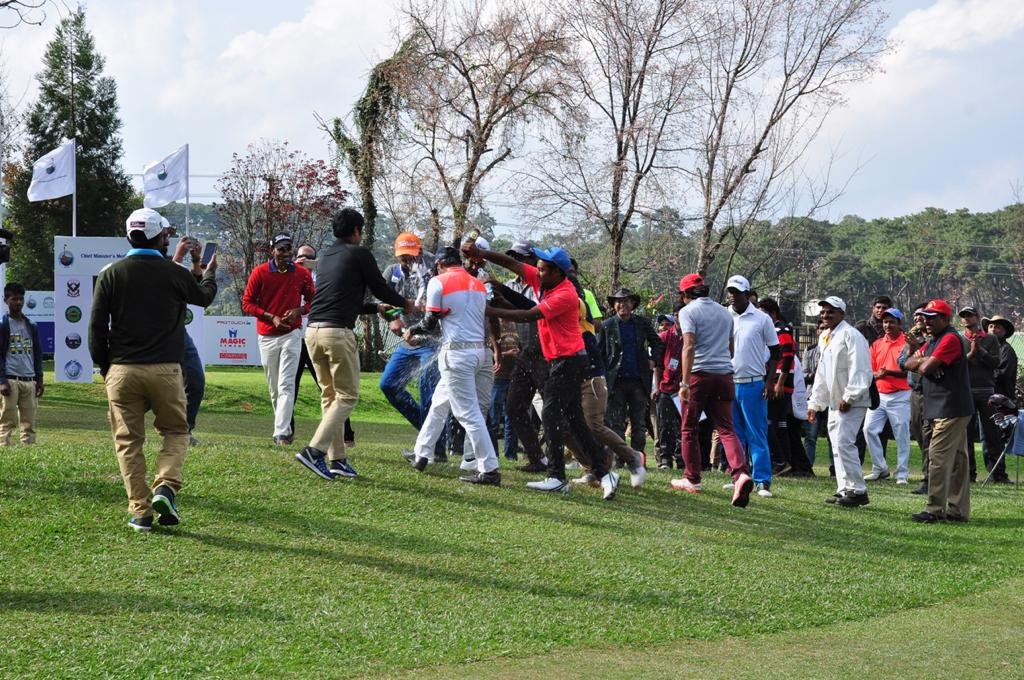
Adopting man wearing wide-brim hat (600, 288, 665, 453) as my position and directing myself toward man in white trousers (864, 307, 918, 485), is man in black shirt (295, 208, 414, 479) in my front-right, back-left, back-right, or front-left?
back-right

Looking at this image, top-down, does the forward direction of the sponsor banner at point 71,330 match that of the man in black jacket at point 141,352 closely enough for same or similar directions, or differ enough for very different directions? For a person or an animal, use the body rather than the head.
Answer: very different directions

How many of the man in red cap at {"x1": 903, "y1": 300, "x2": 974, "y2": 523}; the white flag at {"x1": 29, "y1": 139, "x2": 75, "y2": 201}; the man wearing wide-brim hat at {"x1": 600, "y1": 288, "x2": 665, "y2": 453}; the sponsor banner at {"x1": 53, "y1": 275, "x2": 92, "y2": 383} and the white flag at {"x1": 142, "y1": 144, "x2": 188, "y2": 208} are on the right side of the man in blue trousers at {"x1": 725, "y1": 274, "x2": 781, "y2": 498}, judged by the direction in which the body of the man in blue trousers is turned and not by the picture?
4

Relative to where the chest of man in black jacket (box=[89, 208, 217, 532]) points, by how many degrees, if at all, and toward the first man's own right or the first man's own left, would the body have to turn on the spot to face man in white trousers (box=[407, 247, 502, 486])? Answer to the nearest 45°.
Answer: approximately 45° to the first man's own right

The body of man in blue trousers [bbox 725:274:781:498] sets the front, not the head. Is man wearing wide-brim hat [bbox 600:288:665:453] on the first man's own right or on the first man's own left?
on the first man's own right

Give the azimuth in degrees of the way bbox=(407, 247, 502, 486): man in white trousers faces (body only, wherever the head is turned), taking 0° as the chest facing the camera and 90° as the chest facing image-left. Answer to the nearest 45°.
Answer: approximately 135°

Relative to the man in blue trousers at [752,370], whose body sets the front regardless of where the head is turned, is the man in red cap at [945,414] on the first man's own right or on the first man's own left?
on the first man's own left

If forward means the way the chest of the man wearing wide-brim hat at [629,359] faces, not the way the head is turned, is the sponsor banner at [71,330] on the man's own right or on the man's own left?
on the man's own right

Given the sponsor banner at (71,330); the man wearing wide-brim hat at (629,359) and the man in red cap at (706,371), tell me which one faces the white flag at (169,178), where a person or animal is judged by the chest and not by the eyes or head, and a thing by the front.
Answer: the man in red cap

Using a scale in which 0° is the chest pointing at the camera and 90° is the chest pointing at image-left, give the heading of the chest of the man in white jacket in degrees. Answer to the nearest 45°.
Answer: approximately 45°

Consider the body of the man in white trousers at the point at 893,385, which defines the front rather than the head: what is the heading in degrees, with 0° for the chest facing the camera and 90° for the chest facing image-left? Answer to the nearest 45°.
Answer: approximately 45°

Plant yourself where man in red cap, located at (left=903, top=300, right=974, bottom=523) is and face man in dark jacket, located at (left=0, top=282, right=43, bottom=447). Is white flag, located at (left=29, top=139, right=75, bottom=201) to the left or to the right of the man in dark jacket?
right

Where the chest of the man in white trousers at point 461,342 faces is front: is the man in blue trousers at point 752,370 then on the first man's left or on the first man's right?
on the first man's right
